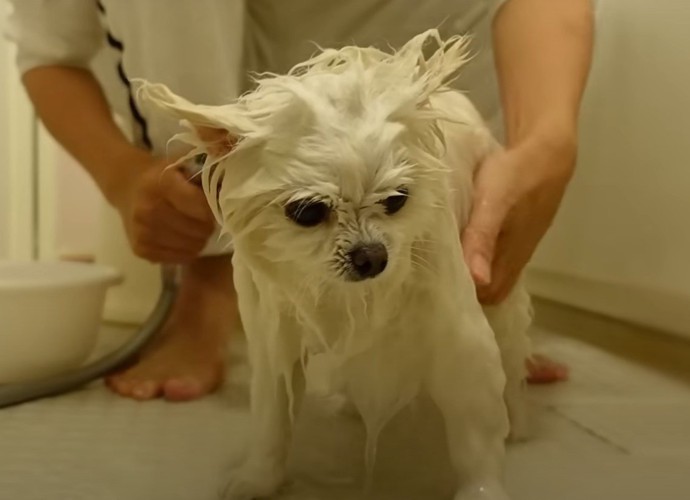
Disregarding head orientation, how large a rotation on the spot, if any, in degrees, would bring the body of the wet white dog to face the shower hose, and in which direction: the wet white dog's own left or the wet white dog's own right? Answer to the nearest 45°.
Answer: approximately 135° to the wet white dog's own right

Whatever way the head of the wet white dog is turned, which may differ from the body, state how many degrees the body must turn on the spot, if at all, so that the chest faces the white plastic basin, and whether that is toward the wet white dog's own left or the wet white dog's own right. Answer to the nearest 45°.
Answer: approximately 135° to the wet white dog's own right

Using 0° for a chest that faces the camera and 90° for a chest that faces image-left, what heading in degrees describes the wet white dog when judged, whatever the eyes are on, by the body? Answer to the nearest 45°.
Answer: approximately 0°
